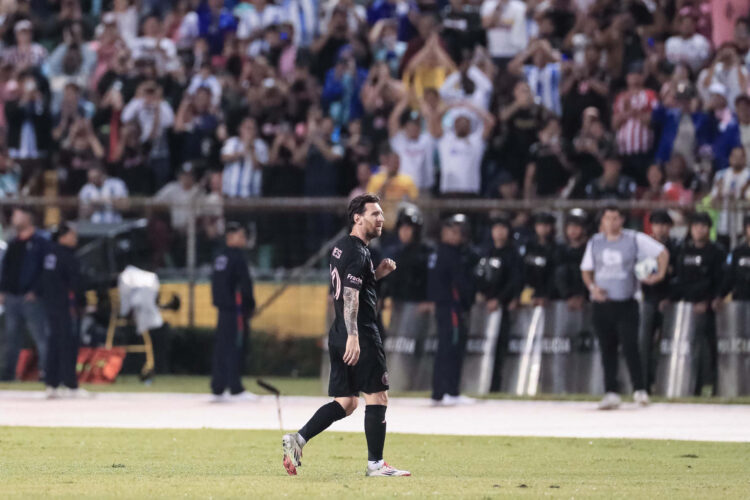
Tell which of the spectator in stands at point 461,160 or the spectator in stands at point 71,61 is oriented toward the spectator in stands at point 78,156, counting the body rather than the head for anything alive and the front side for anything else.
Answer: the spectator in stands at point 71,61

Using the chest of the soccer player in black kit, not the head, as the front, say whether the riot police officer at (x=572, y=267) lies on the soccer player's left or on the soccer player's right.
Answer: on the soccer player's left

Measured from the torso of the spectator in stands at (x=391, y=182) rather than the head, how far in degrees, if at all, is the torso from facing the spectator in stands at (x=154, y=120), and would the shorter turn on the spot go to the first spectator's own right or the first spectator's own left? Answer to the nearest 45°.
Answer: approximately 135° to the first spectator's own right

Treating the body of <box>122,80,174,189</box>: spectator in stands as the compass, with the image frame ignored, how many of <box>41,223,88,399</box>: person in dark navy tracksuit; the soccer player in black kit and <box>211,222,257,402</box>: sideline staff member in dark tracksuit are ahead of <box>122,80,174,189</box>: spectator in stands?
3

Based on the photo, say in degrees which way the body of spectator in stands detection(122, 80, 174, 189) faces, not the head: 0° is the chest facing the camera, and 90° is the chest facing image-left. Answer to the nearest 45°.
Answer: approximately 0°

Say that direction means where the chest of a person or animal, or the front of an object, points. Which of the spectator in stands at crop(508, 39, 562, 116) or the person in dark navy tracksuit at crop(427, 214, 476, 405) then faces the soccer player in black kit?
the spectator in stands
